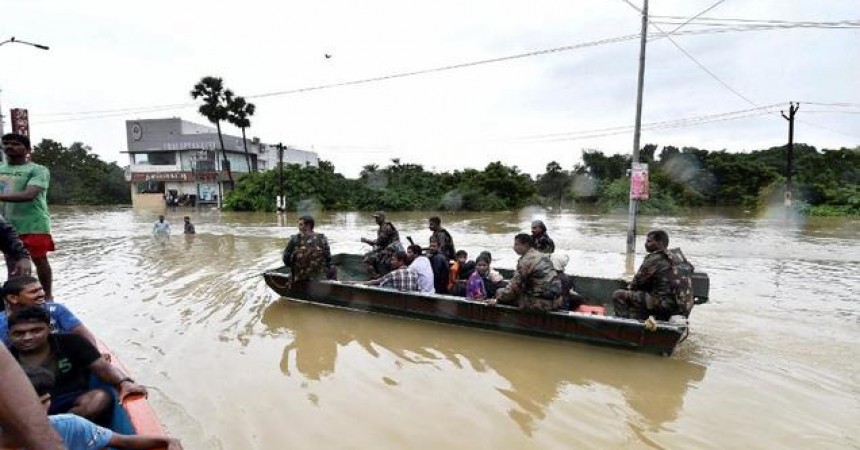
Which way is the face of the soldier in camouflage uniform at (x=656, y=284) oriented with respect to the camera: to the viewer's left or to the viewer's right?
to the viewer's left

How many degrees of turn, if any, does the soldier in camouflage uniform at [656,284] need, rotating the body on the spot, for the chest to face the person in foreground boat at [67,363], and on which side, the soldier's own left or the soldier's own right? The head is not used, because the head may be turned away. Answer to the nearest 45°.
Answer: approximately 45° to the soldier's own left

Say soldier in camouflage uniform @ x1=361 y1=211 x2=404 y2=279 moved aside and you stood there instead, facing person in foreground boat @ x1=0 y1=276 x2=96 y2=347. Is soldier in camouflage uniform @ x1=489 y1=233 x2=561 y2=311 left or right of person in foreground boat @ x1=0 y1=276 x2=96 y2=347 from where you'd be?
left

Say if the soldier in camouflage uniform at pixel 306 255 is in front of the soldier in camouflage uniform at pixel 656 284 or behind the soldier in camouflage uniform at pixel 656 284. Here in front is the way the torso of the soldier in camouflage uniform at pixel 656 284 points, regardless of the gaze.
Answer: in front

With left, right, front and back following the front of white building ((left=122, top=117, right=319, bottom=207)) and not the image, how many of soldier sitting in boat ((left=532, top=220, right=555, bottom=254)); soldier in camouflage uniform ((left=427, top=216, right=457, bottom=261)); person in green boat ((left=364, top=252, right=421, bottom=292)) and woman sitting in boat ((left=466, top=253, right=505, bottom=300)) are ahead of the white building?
4

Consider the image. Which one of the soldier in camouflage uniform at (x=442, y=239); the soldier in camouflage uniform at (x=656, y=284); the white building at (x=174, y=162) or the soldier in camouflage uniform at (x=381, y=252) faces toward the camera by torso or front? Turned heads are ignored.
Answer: the white building

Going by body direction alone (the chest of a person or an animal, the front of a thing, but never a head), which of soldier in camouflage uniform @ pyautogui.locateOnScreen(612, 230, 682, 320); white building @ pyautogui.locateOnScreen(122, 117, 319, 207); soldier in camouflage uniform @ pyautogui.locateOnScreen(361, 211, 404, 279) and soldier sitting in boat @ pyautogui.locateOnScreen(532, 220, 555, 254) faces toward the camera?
the white building

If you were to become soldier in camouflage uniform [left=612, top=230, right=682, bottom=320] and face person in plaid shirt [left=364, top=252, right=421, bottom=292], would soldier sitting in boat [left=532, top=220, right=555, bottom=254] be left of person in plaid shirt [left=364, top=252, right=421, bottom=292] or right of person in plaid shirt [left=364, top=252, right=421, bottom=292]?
right

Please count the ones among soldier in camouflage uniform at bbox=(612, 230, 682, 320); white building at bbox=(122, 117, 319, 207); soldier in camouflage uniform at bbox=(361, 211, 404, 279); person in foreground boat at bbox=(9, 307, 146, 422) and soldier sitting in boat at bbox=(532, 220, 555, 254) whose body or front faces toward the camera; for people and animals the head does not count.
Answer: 2
